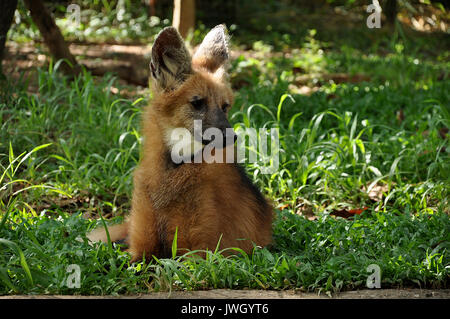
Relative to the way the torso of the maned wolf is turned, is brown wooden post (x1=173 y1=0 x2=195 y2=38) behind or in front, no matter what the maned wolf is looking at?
behind
